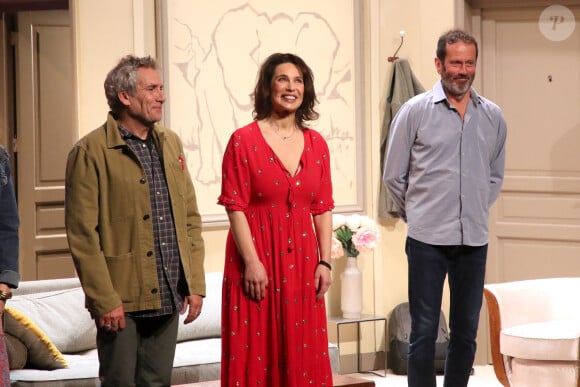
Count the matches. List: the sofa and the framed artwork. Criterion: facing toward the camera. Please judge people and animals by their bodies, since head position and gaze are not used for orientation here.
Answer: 2

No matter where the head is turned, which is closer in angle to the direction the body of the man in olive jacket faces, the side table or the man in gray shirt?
the man in gray shirt

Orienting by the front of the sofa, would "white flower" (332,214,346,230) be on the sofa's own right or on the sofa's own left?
on the sofa's own left

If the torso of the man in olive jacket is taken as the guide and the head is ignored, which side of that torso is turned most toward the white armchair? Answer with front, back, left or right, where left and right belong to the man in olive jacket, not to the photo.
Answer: left

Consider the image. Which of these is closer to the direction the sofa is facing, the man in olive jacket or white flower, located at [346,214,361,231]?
the man in olive jacket

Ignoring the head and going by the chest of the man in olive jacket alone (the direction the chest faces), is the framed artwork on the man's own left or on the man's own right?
on the man's own left

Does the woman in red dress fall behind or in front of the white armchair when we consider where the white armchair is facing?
in front

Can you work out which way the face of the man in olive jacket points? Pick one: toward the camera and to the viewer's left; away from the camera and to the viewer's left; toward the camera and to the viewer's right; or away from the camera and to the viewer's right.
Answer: toward the camera and to the viewer's right

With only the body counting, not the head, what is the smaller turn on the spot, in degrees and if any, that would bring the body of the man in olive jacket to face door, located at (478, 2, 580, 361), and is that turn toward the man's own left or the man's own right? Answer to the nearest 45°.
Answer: approximately 90° to the man's own left
